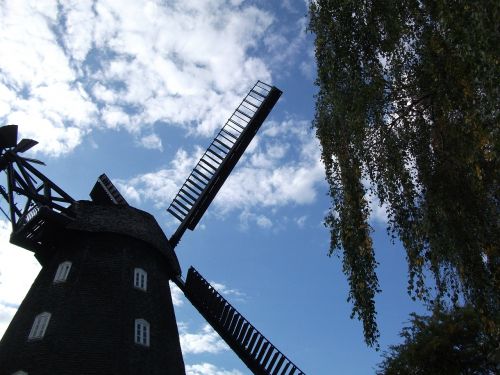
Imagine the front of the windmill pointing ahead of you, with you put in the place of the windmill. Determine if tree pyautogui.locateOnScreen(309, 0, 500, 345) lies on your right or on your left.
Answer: on your right

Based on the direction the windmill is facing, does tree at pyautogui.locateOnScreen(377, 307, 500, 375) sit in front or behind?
in front

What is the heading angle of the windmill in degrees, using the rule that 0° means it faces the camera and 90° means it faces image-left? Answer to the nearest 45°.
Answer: approximately 225°
